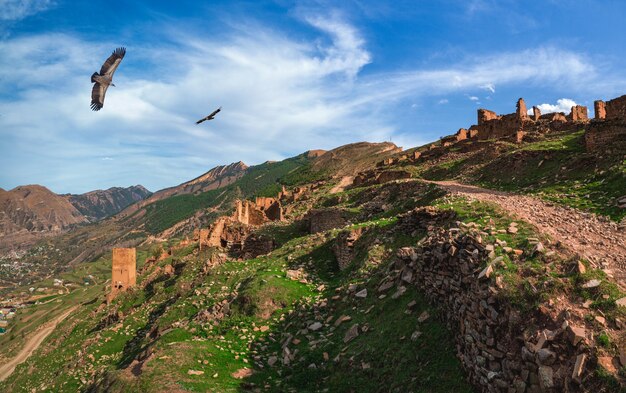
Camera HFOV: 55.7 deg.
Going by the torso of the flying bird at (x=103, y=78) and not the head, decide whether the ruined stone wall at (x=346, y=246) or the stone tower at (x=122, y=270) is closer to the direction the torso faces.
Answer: the ruined stone wall

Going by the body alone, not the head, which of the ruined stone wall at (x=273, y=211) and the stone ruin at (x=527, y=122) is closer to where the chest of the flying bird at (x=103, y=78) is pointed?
the stone ruin

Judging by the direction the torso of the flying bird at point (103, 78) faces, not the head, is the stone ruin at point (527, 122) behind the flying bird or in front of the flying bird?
in front

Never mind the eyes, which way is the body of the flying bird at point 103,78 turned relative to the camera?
to the viewer's right
